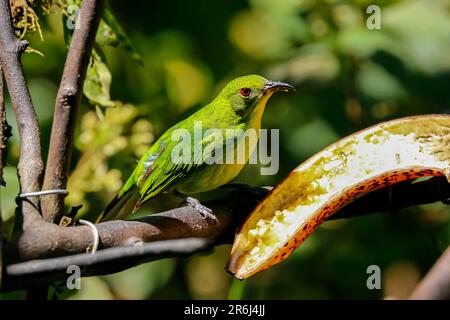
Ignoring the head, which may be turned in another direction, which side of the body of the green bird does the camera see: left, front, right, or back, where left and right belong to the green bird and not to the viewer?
right

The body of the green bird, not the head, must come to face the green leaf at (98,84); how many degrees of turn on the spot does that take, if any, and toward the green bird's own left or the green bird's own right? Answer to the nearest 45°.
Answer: approximately 135° to the green bird's own right

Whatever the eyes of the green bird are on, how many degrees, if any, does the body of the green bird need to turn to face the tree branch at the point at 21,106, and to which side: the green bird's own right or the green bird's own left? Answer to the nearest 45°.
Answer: approximately 135° to the green bird's own right

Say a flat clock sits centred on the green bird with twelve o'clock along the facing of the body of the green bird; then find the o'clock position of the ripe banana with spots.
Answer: The ripe banana with spots is roughly at 12 o'clock from the green bird.
